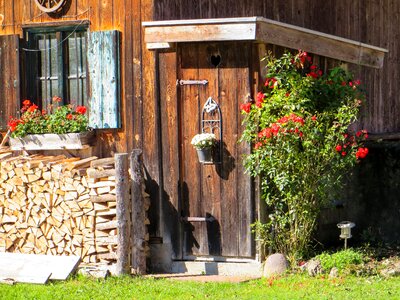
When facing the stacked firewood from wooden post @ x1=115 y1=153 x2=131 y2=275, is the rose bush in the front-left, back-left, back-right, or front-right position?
back-right

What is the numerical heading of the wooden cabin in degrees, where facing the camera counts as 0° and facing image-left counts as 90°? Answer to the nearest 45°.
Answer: approximately 0°
